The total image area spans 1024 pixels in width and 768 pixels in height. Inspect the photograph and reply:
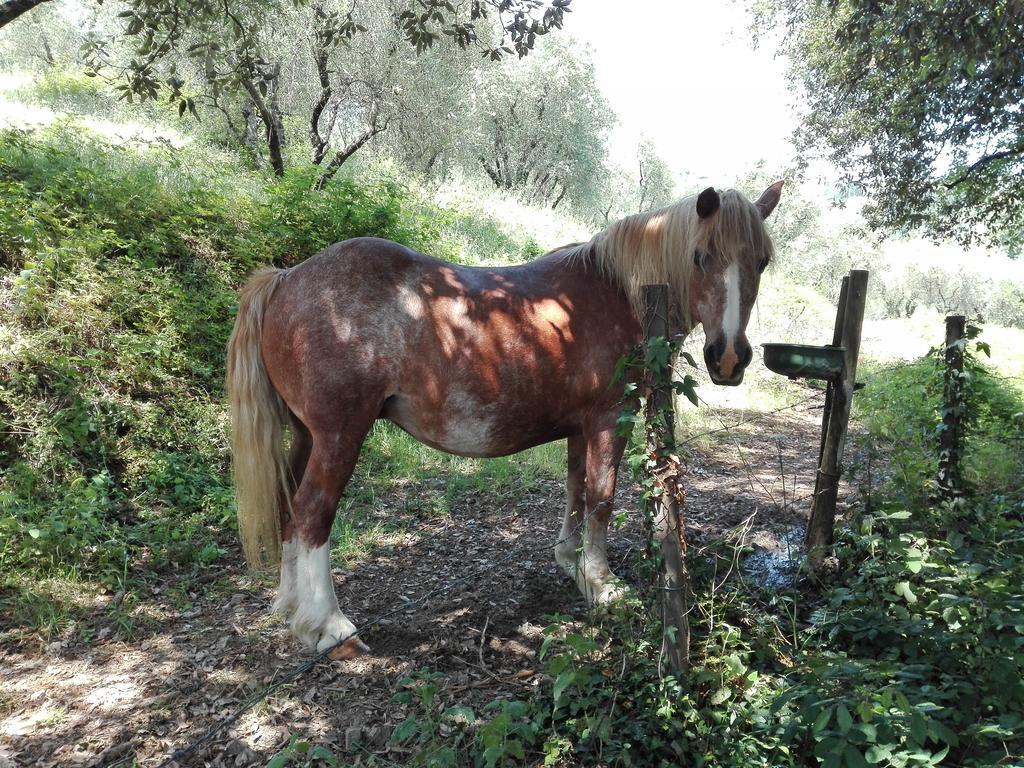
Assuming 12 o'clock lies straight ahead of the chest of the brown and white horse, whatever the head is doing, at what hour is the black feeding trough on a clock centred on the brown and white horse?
The black feeding trough is roughly at 12 o'clock from the brown and white horse.

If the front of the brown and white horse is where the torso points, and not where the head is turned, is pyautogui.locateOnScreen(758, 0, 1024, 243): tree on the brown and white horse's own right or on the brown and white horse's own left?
on the brown and white horse's own left

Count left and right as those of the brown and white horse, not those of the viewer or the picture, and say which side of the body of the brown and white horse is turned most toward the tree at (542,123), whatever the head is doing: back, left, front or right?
left

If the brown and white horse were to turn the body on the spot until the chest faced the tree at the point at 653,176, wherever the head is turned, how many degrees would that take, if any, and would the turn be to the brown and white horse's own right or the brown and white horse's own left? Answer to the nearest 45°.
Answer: approximately 90° to the brown and white horse's own left

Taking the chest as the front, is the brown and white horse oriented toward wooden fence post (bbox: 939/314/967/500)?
yes

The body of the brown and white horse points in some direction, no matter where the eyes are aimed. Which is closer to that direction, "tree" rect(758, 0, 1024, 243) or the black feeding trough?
the black feeding trough

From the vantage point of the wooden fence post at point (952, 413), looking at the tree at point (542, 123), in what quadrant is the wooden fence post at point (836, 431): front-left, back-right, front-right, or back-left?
back-left

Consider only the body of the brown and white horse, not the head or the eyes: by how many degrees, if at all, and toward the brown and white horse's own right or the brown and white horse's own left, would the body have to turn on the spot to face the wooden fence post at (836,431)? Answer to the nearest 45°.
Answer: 0° — it already faces it

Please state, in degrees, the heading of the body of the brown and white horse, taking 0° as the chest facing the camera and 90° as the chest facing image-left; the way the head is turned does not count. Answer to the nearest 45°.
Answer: approximately 270°

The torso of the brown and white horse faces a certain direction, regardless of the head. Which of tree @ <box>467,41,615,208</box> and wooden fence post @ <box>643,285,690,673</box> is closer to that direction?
the wooden fence post
